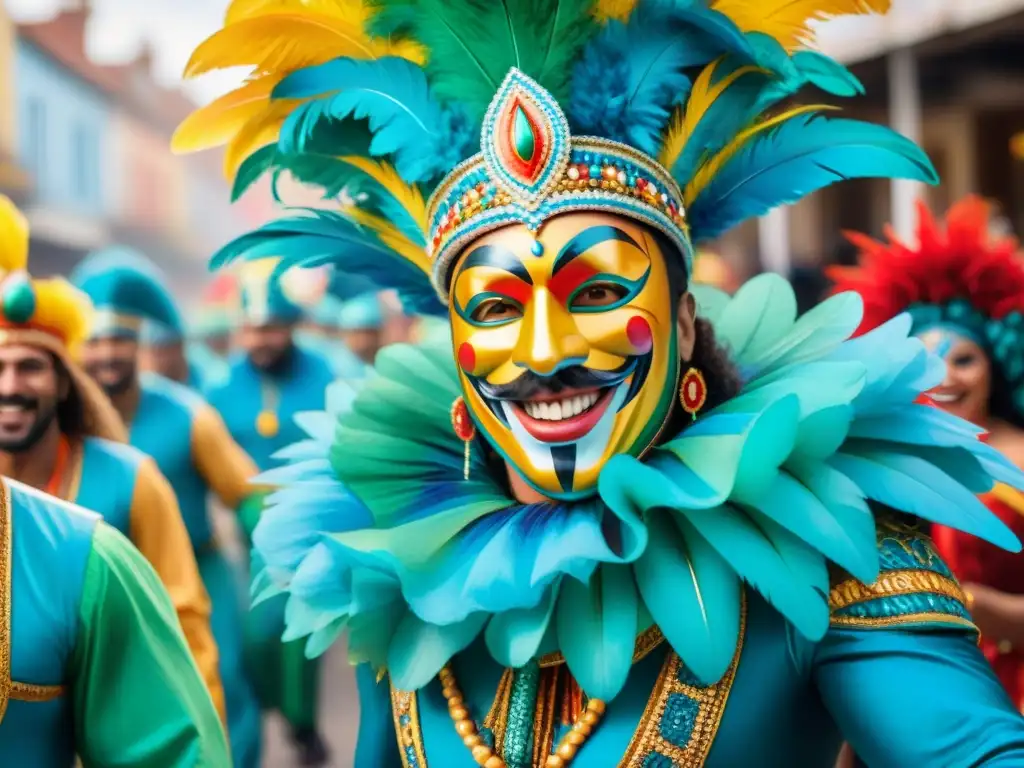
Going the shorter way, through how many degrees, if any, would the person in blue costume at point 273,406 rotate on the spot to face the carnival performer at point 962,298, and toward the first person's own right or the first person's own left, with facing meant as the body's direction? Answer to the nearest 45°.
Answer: approximately 45° to the first person's own left

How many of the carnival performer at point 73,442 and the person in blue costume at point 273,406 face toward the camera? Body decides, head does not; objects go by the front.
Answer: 2

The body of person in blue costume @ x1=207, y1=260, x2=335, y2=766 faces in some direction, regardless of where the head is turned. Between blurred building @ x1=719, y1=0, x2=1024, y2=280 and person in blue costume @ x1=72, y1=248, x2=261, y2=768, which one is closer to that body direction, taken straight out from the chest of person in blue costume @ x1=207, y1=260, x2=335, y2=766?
the person in blue costume

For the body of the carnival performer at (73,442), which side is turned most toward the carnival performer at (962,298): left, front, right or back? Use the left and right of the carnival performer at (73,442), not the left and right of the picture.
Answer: left

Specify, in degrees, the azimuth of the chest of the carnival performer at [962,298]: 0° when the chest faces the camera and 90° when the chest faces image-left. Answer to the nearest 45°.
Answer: approximately 45°

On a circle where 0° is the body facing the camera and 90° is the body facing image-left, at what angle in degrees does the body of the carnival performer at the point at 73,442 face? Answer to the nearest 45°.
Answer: approximately 0°

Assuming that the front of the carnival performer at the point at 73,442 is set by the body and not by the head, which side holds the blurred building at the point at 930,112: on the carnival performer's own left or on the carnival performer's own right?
on the carnival performer's own left
